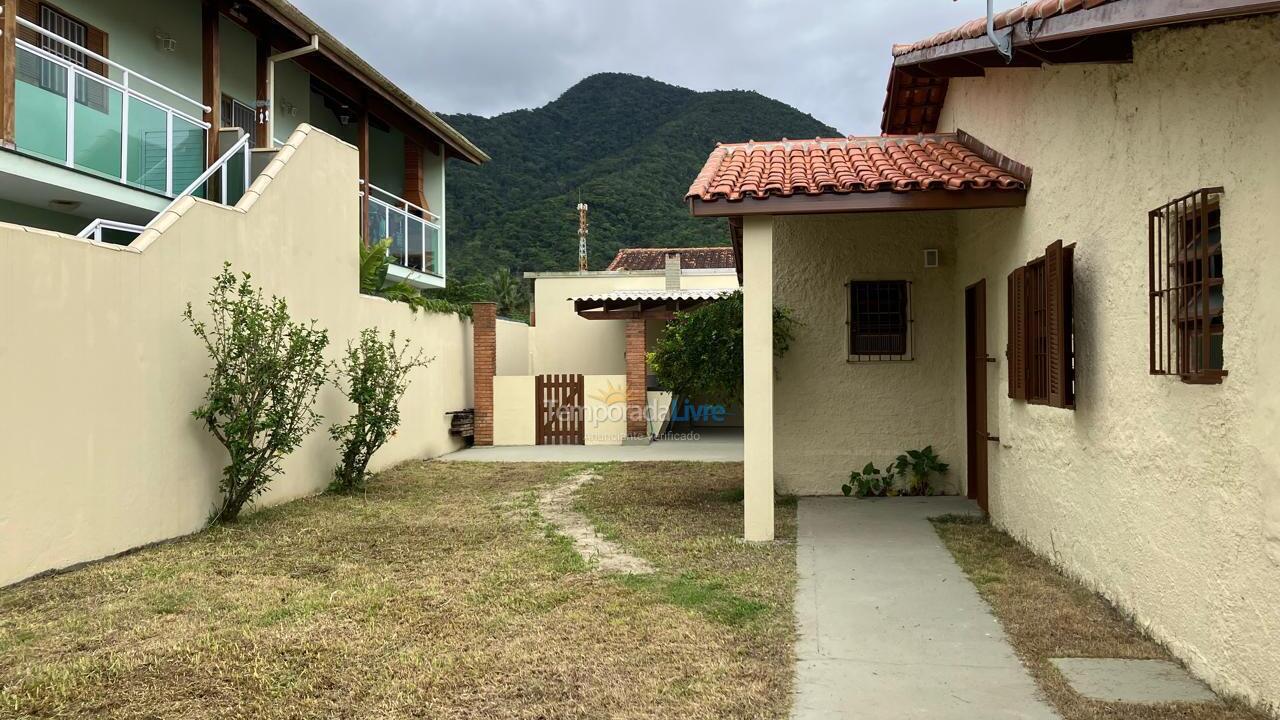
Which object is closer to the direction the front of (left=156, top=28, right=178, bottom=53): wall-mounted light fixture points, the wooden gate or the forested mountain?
the wooden gate

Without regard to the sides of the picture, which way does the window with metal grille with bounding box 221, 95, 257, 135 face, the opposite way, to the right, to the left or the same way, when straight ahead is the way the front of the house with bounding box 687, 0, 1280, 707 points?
the opposite way

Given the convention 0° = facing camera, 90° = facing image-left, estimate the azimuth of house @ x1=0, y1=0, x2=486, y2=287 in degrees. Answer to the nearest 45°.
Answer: approximately 315°

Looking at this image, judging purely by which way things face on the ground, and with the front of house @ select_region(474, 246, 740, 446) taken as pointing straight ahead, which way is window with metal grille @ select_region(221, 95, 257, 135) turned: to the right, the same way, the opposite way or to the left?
to the left

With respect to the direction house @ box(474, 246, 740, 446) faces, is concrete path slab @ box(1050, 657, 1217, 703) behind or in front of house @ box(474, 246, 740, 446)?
in front

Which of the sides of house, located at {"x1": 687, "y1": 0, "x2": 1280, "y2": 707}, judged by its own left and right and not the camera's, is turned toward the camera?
left

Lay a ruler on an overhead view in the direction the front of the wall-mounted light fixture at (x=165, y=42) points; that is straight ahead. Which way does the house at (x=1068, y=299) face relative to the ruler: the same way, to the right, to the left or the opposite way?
the opposite way

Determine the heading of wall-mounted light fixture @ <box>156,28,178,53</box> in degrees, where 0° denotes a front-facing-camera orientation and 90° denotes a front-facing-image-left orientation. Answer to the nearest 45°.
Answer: approximately 315°

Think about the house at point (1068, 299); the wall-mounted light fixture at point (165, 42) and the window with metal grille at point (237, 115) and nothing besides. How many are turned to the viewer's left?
1

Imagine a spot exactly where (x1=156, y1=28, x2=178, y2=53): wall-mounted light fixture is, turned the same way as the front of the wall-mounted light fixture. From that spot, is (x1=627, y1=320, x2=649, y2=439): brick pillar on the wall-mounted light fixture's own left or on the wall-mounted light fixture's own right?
on the wall-mounted light fixture's own left

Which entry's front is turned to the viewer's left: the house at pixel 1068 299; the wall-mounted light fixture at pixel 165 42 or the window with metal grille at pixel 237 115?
the house

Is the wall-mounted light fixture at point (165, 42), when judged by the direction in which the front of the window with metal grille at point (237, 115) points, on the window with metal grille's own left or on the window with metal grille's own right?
on the window with metal grille's own right

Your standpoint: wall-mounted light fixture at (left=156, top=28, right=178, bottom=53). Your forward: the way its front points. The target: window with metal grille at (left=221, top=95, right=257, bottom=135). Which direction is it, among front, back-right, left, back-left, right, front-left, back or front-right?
left

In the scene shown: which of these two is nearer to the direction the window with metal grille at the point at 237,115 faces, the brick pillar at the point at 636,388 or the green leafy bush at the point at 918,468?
the green leafy bush
